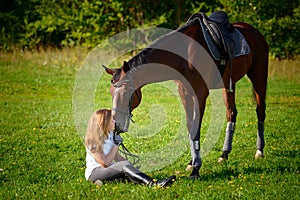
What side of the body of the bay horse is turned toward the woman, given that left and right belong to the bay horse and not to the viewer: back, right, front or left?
front

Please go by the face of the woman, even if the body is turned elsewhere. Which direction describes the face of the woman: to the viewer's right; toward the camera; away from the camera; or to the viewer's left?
to the viewer's right

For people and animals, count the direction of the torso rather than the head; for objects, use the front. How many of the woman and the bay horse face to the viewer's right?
1

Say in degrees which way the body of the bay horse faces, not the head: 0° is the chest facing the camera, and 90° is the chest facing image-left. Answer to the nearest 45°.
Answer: approximately 45°

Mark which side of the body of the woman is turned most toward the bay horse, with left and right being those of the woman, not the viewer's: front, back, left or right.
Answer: front

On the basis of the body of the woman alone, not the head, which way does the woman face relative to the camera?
to the viewer's right
